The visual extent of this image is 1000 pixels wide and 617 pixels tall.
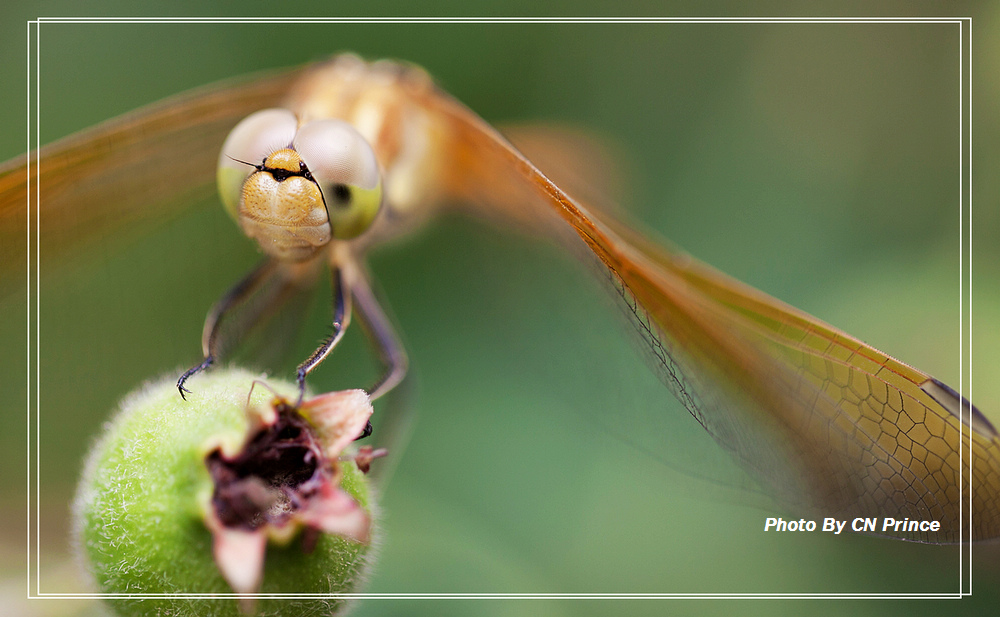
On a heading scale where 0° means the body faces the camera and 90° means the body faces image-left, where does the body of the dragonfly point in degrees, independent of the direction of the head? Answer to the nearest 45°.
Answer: approximately 45°
